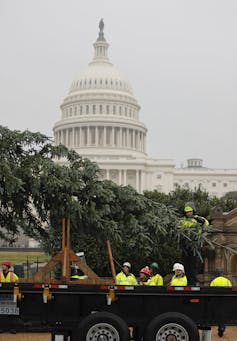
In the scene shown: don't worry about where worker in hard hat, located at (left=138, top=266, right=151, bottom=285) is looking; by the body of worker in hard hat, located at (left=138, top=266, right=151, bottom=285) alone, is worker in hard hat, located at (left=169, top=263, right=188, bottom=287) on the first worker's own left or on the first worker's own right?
on the first worker's own left

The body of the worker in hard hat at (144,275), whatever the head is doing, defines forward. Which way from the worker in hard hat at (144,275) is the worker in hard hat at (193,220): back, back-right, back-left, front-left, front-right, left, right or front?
back

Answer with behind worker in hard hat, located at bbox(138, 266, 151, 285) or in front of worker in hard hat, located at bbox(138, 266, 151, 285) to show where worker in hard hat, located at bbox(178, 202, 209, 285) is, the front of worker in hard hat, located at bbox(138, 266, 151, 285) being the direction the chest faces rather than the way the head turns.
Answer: behind

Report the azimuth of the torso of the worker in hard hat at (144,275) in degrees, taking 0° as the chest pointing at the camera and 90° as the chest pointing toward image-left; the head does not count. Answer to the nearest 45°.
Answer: approximately 45°
